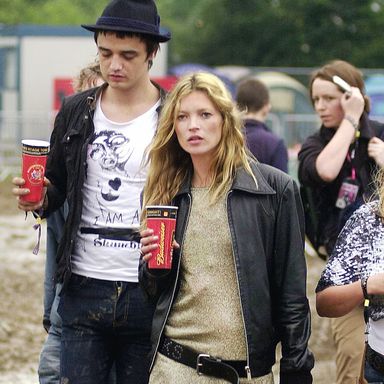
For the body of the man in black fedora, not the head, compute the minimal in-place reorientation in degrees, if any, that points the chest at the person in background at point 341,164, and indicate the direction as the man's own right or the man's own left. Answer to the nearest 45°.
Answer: approximately 135° to the man's own left

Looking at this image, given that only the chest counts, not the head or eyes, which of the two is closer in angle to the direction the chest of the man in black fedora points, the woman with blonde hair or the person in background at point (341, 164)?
the woman with blonde hair

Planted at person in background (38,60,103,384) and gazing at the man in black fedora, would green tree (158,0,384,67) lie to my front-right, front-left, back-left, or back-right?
back-left

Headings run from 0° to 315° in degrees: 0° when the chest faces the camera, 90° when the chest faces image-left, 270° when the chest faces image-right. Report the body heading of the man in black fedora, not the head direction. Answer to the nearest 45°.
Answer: approximately 0°

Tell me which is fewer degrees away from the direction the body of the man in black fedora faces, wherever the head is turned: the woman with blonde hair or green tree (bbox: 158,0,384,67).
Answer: the woman with blonde hair

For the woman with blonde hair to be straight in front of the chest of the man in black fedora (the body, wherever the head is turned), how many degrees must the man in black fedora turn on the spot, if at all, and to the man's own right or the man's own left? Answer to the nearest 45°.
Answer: approximately 45° to the man's own left

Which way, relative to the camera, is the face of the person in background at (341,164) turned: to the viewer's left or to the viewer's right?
to the viewer's left

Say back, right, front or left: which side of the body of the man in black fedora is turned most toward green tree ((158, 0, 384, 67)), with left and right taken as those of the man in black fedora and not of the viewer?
back
